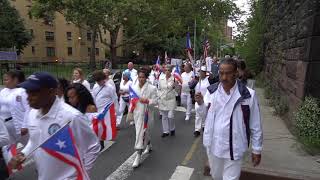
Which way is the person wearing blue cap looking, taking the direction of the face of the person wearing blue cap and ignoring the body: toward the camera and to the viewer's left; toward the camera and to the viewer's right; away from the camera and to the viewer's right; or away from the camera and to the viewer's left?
toward the camera and to the viewer's left

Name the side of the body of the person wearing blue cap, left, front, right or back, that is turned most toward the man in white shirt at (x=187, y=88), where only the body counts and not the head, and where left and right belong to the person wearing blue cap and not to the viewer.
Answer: back

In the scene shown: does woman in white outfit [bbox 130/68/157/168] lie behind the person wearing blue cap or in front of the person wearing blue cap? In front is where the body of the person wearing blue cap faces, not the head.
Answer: behind

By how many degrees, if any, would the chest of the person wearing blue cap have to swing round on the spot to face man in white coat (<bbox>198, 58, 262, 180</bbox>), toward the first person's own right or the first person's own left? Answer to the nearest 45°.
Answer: approximately 135° to the first person's own left

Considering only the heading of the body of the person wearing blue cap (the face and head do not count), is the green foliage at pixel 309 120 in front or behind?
behind

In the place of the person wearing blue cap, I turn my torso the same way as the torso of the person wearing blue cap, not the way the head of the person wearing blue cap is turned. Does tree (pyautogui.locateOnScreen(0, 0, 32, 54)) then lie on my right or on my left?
on my right

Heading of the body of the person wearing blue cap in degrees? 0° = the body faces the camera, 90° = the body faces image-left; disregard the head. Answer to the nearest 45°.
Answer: approximately 45°
